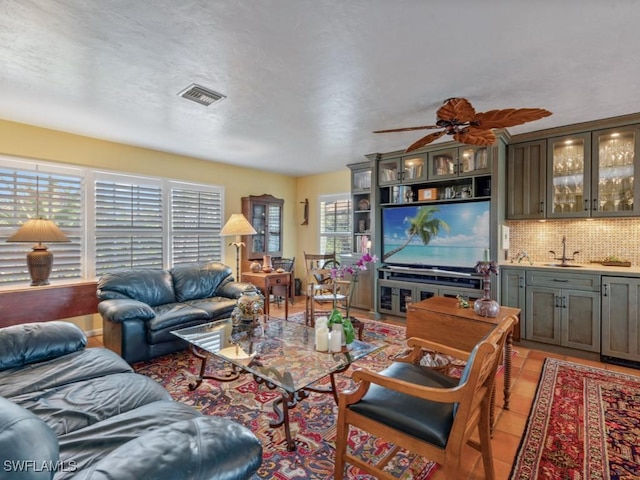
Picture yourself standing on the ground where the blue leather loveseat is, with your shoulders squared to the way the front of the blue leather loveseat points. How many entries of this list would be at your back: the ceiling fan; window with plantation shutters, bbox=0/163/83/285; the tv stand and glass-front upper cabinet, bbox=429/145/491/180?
1

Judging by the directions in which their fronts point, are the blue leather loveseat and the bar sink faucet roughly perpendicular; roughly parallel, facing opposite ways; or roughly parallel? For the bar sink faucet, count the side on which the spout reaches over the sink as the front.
roughly perpendicular

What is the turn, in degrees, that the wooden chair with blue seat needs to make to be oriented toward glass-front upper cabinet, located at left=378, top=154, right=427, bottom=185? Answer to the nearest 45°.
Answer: approximately 45° to its right

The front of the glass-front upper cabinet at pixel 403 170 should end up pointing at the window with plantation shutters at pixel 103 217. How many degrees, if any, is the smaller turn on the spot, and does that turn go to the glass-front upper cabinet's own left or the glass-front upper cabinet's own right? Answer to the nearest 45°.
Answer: approximately 45° to the glass-front upper cabinet's own right

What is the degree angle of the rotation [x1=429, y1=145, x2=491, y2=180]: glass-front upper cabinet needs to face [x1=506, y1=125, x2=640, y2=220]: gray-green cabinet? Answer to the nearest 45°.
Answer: approximately 135° to its left

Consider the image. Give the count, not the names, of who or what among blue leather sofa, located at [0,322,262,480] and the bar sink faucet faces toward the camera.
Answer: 1

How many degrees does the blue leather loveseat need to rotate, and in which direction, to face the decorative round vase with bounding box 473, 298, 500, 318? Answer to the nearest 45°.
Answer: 0° — it already faces it

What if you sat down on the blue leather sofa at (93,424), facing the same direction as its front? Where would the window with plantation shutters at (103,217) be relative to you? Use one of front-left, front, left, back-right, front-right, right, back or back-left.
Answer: front-left

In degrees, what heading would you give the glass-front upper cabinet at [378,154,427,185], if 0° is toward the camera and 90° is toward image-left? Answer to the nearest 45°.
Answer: approximately 45°

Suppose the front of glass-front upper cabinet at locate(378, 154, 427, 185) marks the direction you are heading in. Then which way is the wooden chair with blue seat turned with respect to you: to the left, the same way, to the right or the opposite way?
to the right

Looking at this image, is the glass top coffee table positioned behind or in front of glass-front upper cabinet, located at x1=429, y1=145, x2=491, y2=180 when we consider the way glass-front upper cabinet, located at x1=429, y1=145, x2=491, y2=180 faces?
in front

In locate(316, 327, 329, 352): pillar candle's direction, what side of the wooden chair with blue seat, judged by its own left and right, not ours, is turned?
front

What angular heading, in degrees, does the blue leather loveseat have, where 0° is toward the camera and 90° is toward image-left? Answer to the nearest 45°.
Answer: approximately 315°
